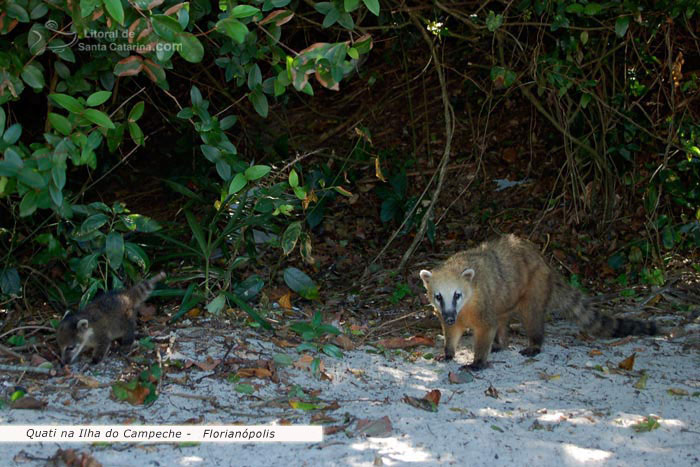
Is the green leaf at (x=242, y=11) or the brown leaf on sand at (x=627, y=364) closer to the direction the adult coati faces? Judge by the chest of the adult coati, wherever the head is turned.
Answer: the green leaf

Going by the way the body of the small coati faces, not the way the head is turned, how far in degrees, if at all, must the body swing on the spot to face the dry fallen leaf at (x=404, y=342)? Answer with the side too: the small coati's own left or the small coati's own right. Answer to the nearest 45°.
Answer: approximately 135° to the small coati's own left

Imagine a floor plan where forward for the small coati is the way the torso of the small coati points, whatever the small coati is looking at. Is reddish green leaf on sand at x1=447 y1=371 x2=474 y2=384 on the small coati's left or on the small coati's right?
on the small coati's left

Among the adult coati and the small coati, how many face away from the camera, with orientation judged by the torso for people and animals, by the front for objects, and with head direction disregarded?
0

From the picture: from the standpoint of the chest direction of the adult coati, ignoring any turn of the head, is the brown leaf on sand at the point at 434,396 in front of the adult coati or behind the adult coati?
in front

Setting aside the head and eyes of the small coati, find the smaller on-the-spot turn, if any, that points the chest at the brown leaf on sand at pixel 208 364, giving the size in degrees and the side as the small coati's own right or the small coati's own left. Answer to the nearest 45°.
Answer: approximately 90° to the small coati's own left

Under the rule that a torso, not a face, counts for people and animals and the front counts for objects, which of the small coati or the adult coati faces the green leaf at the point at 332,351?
the adult coati

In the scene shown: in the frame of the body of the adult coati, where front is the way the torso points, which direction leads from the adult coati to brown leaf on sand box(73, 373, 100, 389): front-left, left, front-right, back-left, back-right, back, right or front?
front

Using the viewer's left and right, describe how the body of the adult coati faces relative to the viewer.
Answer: facing the viewer and to the left of the viewer

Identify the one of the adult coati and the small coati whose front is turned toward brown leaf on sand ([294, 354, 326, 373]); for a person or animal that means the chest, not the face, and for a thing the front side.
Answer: the adult coati

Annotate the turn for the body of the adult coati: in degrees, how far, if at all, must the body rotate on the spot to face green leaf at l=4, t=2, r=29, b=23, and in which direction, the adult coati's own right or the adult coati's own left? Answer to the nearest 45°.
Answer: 0° — it already faces it
